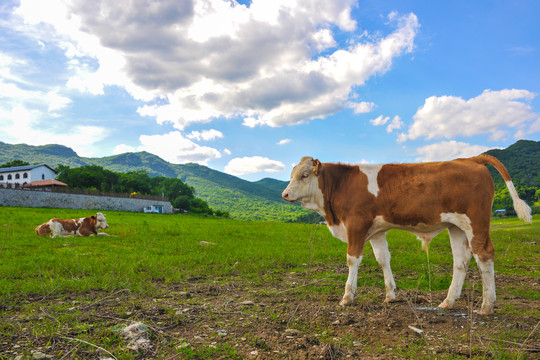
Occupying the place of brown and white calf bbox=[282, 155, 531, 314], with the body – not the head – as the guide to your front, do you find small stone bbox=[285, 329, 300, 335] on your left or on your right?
on your left

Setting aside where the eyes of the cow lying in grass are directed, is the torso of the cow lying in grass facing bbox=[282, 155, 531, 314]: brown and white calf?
no

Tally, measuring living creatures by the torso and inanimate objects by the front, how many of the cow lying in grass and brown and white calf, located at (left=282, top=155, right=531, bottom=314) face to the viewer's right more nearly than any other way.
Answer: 1

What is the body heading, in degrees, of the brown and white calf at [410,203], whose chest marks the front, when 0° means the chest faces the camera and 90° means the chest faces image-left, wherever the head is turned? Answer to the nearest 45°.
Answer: approximately 90°

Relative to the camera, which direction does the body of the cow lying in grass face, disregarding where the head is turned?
to the viewer's right

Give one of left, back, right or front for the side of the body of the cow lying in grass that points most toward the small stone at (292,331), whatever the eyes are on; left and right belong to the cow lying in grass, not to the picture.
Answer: right
